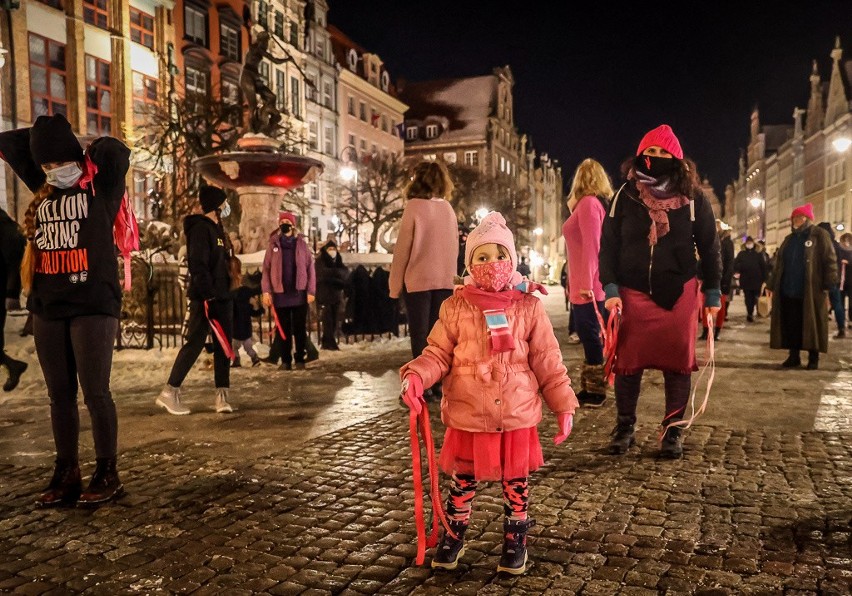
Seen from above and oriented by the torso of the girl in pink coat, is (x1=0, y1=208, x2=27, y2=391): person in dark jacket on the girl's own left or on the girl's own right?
on the girl's own right

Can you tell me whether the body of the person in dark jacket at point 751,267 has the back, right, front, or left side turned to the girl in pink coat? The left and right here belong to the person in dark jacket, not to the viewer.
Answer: front

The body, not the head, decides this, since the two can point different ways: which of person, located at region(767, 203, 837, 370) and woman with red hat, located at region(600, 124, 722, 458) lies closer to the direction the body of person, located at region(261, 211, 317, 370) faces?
the woman with red hat

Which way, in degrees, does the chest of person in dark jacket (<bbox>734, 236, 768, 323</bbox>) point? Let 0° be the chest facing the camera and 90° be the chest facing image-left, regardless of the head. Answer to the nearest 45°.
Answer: approximately 0°

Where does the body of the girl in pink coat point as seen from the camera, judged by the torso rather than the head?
toward the camera

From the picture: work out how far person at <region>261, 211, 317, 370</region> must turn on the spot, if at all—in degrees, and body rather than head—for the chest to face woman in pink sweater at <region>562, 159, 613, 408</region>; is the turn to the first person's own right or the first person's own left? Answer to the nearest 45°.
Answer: approximately 45° to the first person's own left

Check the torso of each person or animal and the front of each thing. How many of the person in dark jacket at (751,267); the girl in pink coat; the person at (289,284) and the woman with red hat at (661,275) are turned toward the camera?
4

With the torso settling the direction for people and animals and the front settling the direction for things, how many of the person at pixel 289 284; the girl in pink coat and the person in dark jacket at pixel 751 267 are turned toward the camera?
3

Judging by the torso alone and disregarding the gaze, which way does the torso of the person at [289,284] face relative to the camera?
toward the camera

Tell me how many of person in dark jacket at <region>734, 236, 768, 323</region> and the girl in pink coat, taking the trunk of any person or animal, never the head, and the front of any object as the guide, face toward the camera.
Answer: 2

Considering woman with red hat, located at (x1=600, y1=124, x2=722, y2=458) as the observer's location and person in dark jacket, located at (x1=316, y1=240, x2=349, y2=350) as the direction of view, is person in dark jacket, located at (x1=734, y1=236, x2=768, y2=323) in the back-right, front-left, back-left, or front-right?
front-right

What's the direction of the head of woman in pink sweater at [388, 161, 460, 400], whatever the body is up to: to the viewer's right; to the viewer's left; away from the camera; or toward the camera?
away from the camera
